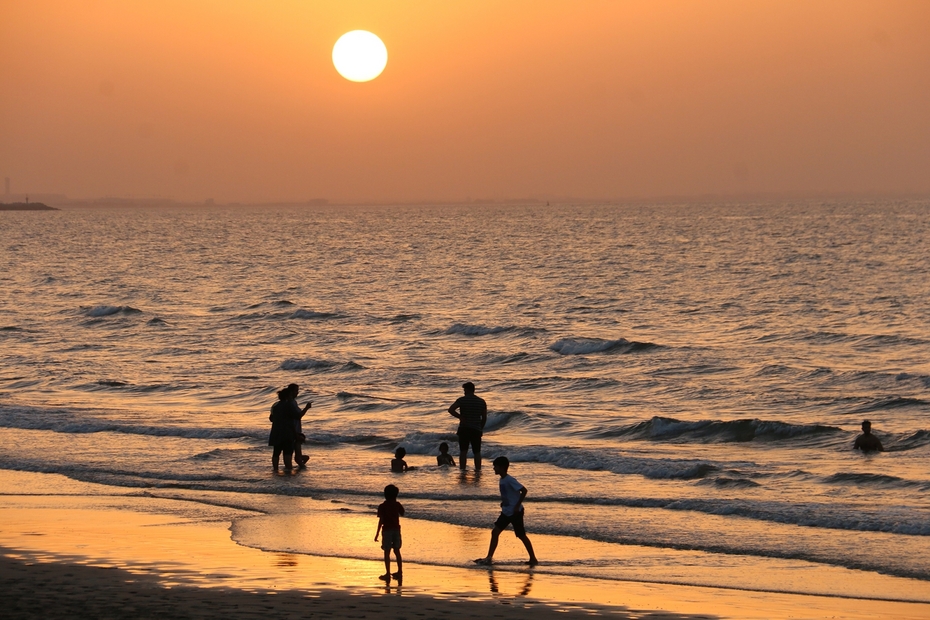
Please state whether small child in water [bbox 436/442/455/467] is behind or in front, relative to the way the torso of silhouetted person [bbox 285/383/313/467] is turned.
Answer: in front

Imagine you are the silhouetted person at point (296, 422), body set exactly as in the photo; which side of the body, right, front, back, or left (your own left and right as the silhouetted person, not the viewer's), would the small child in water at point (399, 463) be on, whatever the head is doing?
front

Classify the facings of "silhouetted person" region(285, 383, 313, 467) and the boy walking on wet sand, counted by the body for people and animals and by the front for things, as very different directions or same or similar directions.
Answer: very different directions

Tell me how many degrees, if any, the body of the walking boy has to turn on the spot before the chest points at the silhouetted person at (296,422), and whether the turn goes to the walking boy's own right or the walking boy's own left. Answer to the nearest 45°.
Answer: approximately 45° to the walking boy's own right

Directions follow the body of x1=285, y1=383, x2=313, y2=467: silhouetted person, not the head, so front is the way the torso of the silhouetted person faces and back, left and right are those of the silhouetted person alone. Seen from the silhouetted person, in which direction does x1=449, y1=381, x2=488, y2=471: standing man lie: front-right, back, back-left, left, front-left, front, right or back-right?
front

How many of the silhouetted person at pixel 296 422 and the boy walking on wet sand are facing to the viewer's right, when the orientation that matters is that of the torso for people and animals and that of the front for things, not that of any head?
1

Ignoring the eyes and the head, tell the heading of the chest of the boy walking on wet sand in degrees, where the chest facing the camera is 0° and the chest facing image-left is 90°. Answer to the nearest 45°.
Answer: approximately 90°

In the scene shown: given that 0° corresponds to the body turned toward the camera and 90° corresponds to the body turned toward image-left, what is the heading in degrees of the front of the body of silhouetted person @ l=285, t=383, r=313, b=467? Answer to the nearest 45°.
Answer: approximately 270°

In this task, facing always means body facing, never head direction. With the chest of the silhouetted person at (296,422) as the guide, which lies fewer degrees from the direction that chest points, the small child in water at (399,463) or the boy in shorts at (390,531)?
the small child in water

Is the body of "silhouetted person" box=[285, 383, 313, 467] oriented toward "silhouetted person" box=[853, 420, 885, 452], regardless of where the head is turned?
yes

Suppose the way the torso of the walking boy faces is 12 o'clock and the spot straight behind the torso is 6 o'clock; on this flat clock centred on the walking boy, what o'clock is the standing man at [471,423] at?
The standing man is roughly at 3 o'clock from the walking boy.
